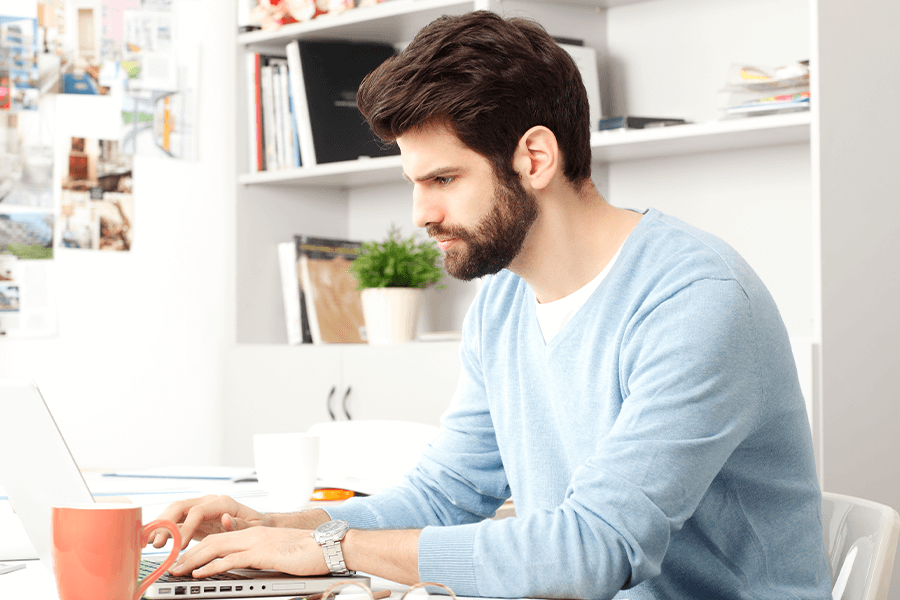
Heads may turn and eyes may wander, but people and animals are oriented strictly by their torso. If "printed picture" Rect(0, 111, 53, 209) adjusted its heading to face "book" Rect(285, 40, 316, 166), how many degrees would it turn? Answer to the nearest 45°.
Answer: approximately 90° to its left

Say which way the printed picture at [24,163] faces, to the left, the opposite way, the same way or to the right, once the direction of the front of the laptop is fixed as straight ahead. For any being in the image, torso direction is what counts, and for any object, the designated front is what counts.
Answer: to the right

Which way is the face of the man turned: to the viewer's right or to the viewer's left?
to the viewer's left

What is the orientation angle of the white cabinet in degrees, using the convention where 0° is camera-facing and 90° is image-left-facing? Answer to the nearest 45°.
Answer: approximately 0°

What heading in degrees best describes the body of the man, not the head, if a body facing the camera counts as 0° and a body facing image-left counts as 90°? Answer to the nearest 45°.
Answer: approximately 45°

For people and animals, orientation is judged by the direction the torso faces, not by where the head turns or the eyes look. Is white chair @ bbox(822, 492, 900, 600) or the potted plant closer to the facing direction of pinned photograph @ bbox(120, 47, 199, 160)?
the white chair
